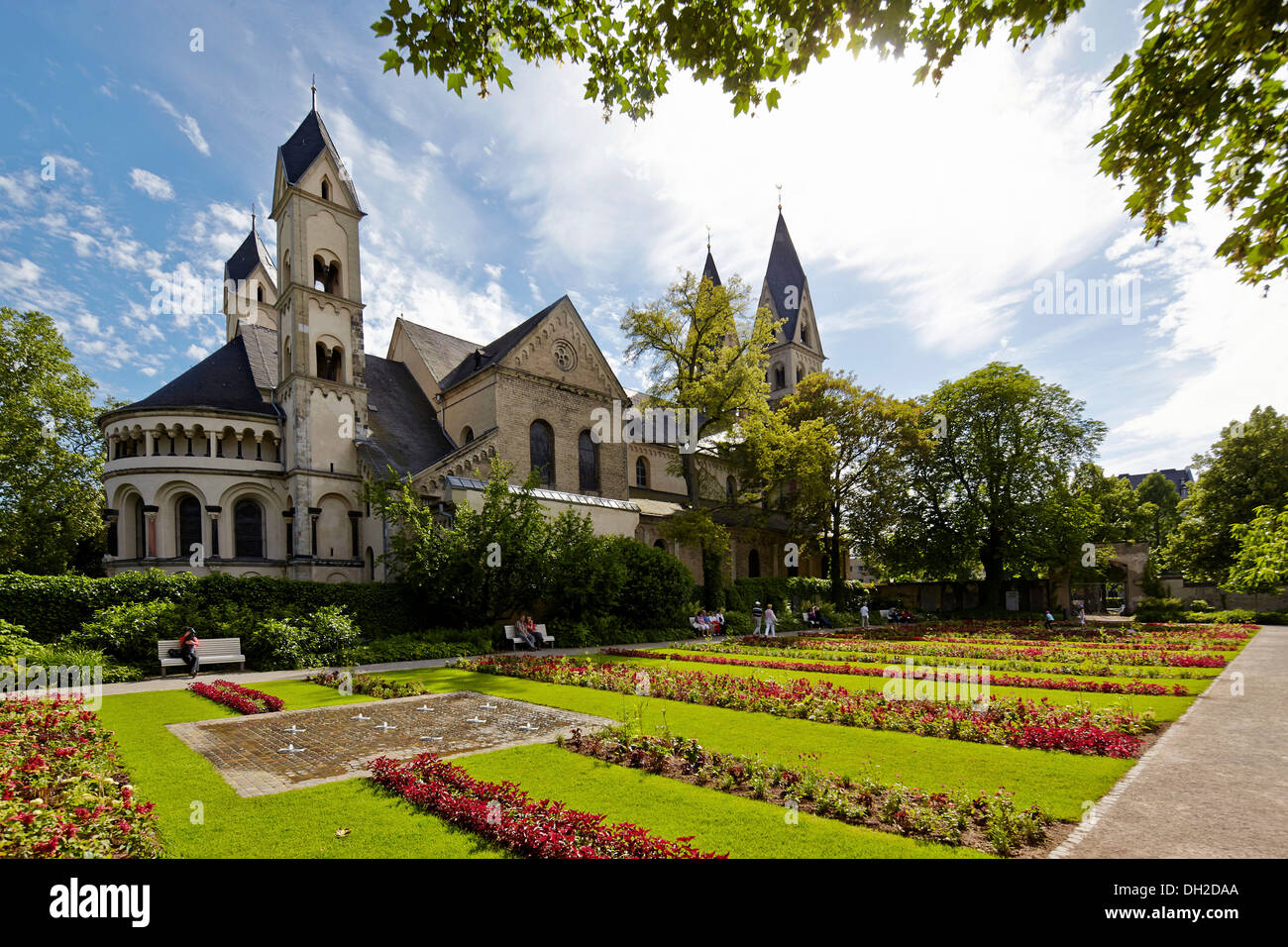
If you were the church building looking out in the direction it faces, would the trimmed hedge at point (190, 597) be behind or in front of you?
behind

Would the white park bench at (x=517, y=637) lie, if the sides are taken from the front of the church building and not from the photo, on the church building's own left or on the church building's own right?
on the church building's own right

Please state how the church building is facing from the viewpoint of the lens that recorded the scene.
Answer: facing away from the viewer and to the right of the viewer

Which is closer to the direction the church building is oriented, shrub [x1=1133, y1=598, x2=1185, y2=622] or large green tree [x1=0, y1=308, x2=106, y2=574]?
the shrub

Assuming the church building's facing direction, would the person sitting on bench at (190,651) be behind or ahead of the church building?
behind

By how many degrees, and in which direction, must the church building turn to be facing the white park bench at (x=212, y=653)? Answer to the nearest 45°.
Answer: approximately 135° to its right

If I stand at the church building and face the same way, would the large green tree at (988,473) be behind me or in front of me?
in front

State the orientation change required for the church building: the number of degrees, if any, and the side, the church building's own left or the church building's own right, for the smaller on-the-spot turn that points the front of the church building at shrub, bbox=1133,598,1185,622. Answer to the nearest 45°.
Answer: approximately 45° to the church building's own right
